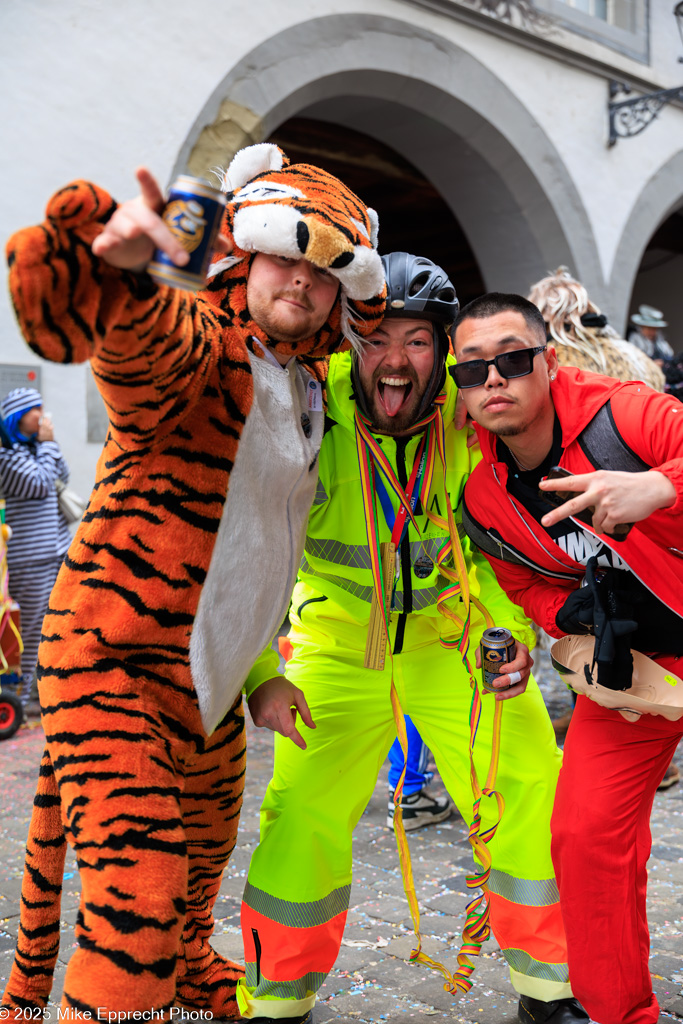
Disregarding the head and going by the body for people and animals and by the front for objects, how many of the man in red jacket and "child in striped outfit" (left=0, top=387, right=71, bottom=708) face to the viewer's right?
1

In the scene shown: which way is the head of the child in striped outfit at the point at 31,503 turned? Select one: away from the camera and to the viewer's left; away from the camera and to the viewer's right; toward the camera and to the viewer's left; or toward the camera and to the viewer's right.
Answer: toward the camera and to the viewer's right

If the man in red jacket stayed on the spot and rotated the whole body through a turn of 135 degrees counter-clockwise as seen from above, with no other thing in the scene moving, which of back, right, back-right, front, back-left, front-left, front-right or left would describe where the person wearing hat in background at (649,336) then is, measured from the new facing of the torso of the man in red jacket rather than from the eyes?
left

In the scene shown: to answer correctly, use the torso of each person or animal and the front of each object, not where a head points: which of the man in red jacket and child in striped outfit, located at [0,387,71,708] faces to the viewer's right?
the child in striped outfit

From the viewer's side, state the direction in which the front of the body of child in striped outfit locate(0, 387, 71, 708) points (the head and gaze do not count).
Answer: to the viewer's right

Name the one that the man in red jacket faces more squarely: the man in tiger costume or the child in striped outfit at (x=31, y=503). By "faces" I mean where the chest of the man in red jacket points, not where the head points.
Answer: the man in tiger costume

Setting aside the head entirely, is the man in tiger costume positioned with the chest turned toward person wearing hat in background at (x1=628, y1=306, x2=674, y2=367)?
no

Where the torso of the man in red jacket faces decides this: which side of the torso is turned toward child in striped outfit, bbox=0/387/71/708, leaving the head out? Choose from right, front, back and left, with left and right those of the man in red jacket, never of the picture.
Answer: right

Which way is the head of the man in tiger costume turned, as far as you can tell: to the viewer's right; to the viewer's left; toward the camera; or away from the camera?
toward the camera

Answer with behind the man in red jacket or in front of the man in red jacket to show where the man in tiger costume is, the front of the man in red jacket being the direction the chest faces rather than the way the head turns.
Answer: in front

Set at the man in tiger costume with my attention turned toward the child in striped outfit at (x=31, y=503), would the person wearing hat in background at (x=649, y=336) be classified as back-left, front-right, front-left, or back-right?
front-right

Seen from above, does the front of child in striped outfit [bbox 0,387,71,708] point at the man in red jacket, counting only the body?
no

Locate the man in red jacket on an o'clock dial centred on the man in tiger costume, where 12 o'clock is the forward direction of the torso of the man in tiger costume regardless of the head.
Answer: The man in red jacket is roughly at 10 o'clock from the man in tiger costume.
